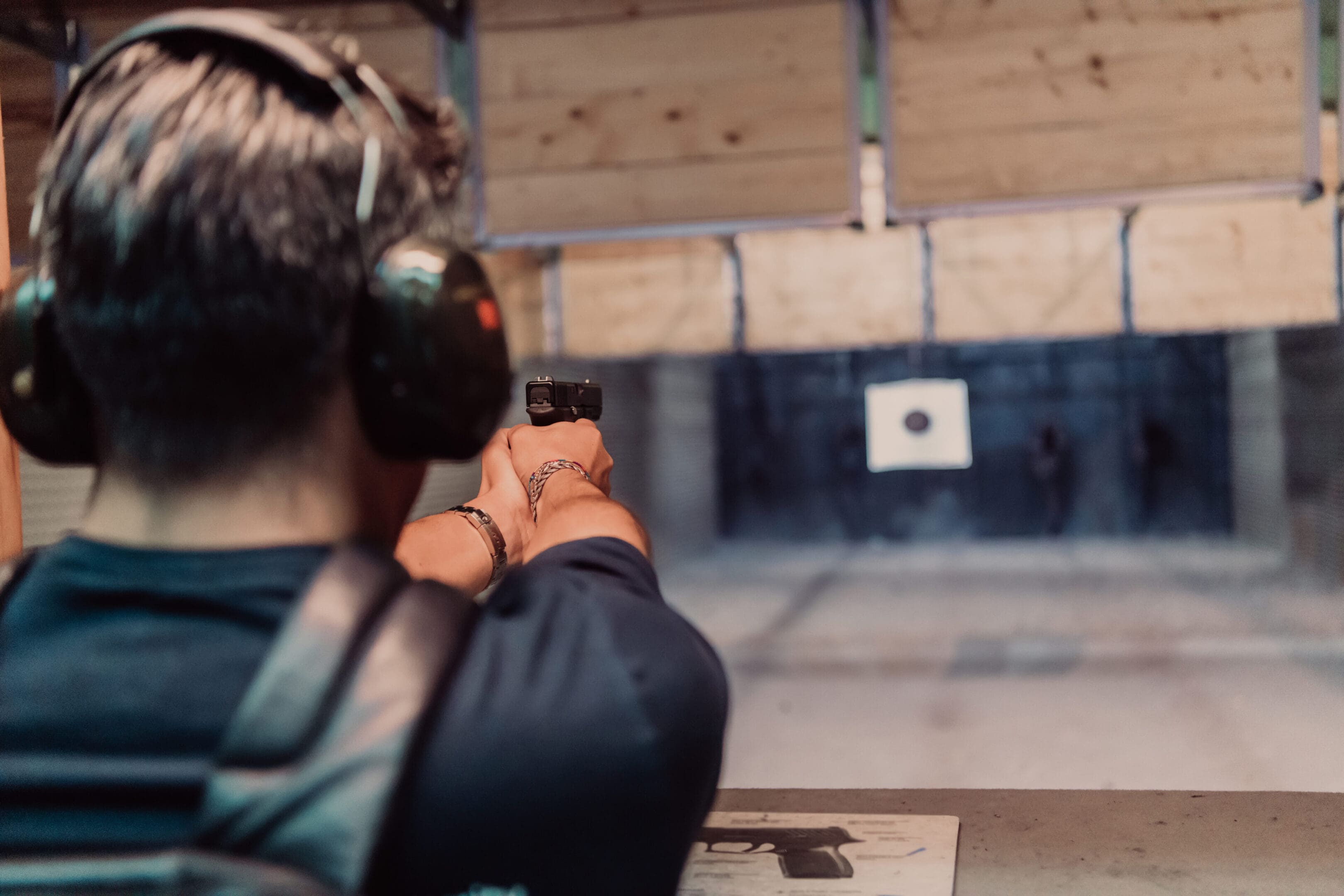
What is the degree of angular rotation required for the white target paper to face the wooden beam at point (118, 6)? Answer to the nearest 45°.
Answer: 0° — it already faces it

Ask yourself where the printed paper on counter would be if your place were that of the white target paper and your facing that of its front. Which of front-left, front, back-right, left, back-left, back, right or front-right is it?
front

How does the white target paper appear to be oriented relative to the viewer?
toward the camera

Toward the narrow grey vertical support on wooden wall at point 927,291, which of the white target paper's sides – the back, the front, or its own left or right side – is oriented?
front

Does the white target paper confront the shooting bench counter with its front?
yes
